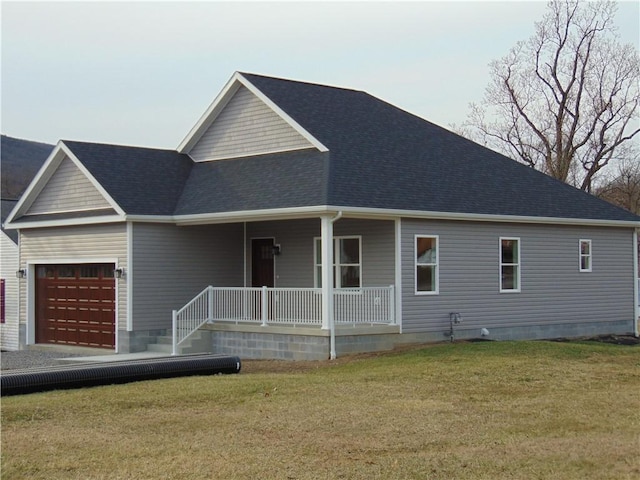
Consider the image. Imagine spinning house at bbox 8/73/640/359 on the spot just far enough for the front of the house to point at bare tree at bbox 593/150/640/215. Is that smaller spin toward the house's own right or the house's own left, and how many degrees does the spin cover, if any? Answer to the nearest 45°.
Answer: approximately 180°

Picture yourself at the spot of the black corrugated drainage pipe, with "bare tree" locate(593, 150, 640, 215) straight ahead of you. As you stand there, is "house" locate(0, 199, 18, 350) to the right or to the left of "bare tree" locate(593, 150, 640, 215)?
left

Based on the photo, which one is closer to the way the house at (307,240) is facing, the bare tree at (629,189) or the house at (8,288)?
the house

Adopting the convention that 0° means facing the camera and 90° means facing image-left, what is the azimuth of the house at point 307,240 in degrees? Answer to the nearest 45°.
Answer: approximately 45°

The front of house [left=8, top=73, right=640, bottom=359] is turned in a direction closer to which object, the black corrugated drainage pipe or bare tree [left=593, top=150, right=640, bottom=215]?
the black corrugated drainage pipe

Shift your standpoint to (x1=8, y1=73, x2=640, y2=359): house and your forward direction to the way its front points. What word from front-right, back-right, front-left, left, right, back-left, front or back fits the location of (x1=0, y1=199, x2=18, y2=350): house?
right

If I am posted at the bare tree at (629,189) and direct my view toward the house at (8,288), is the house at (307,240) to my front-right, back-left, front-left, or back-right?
front-left
